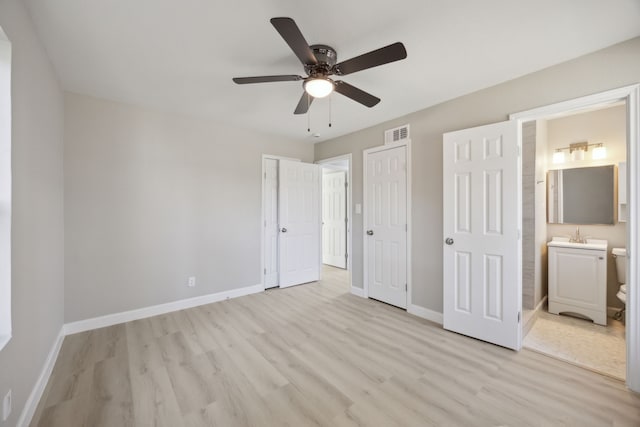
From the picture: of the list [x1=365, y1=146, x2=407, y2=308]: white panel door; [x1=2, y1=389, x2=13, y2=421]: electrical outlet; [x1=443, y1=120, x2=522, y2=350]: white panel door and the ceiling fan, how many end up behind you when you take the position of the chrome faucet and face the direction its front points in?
0

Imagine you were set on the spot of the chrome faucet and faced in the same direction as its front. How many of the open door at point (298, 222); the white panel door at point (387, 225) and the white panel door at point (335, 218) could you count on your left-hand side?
0

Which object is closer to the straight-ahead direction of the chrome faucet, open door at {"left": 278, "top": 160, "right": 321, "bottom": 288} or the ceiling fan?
the ceiling fan

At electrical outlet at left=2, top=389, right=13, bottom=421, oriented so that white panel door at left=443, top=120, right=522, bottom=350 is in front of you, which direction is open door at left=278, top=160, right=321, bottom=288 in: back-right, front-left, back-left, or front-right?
front-left

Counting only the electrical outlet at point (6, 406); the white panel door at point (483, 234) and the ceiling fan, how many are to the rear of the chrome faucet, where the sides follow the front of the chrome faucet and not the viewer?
0

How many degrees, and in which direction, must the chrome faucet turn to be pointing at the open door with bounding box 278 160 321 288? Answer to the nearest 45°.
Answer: approximately 45° to its right

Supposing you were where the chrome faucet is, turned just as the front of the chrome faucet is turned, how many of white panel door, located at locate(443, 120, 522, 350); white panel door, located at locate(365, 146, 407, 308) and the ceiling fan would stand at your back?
0

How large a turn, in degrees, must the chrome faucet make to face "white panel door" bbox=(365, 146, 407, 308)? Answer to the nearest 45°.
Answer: approximately 45° to its right

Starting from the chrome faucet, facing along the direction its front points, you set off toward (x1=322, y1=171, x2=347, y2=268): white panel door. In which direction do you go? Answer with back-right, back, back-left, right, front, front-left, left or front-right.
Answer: right

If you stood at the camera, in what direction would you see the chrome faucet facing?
facing the viewer
